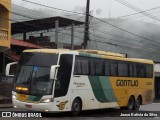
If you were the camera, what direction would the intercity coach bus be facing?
facing the viewer and to the left of the viewer
